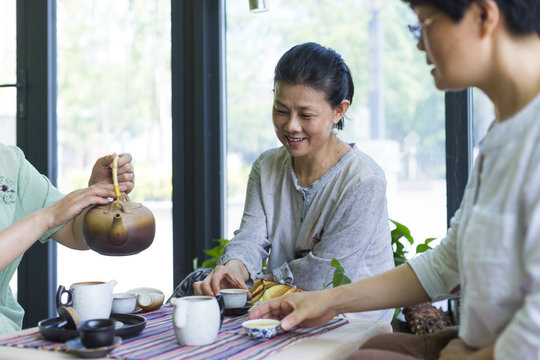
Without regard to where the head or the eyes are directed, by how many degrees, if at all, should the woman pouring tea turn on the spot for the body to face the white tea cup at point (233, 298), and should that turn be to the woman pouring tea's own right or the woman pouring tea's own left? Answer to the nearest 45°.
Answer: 0° — they already face it

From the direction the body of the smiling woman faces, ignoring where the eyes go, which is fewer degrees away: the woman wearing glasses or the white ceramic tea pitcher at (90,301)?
the white ceramic tea pitcher

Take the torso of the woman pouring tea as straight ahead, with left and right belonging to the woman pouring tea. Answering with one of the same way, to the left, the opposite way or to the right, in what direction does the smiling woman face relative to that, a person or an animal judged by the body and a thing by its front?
to the right

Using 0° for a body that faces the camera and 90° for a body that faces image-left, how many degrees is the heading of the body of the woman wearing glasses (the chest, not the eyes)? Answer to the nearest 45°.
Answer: approximately 45°

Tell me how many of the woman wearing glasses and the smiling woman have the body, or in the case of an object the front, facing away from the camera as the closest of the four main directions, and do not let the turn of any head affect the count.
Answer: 0

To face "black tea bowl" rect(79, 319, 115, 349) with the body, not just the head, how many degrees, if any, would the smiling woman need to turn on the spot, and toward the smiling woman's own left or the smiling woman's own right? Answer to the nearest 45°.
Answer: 0° — they already face it

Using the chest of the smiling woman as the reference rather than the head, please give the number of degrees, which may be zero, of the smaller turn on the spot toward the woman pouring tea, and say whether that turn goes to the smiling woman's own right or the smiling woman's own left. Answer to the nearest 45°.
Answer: approximately 45° to the smiling woman's own right

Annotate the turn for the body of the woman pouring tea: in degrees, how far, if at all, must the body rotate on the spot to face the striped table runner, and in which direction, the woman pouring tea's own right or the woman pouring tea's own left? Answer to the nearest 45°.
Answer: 0° — they already face it

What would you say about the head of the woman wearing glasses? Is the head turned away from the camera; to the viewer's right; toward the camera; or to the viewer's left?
to the viewer's left

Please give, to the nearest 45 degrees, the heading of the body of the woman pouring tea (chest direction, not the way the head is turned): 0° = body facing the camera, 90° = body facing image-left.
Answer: approximately 315°

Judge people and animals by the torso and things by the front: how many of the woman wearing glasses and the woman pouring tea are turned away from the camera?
0
